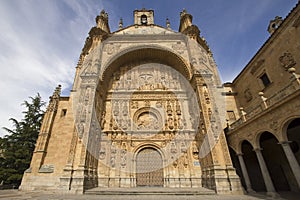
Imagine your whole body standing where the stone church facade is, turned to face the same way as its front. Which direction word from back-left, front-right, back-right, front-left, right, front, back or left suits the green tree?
right

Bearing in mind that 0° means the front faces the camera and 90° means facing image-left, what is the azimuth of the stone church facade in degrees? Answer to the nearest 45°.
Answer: approximately 0°
